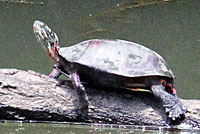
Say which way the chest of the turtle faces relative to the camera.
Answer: to the viewer's left
